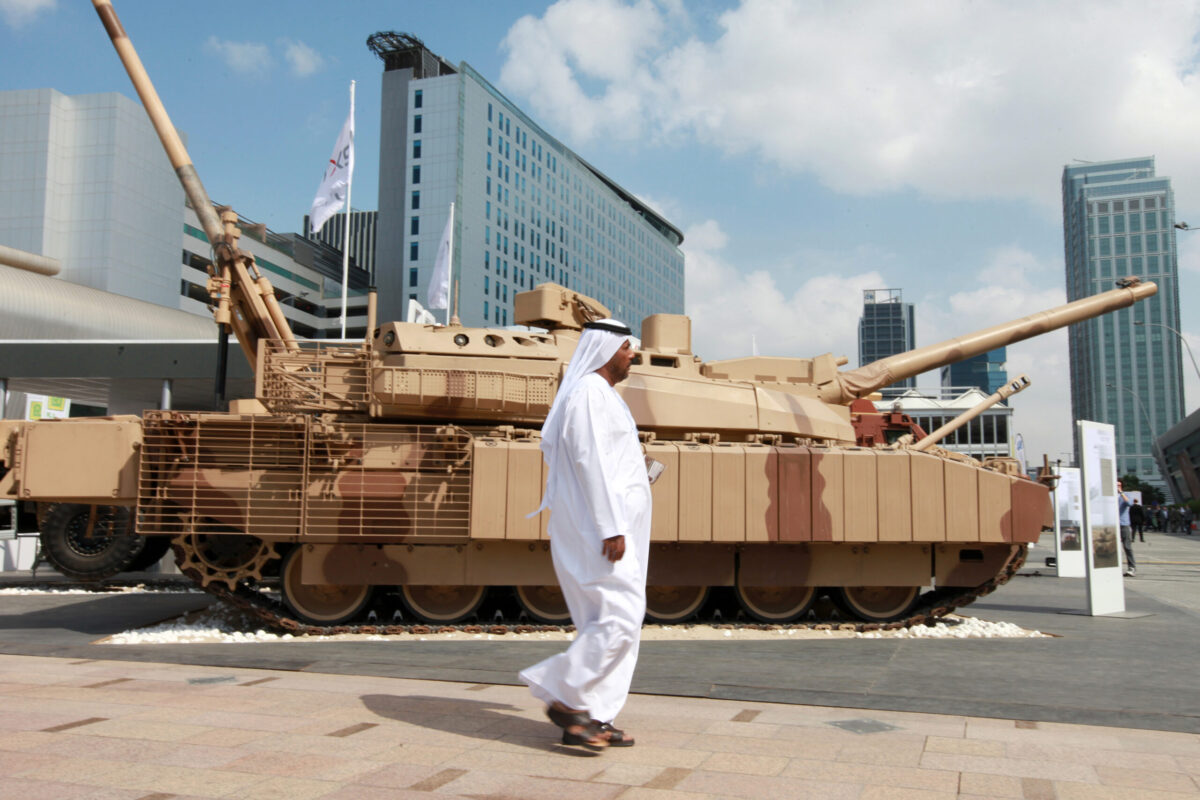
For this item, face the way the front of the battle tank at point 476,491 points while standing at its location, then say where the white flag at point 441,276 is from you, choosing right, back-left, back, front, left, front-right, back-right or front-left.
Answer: left

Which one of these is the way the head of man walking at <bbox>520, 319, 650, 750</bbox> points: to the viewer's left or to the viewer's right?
to the viewer's right

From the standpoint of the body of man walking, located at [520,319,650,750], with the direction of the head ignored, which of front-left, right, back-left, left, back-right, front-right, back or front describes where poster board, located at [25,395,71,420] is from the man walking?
back-left

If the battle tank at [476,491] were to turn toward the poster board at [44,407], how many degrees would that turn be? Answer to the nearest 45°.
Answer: approximately 135° to its left

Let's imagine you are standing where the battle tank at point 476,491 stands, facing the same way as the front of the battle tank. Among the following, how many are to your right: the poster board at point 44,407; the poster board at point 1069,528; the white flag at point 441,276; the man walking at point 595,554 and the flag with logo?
1

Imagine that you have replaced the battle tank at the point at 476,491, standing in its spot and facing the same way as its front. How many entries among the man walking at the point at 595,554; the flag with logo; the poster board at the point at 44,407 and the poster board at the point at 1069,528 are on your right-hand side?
1

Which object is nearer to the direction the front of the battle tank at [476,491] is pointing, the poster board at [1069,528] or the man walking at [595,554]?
the poster board

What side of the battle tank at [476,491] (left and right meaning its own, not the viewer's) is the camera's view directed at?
right

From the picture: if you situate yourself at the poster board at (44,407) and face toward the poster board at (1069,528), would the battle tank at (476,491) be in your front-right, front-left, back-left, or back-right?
front-right

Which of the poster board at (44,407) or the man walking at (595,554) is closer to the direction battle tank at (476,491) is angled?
the man walking

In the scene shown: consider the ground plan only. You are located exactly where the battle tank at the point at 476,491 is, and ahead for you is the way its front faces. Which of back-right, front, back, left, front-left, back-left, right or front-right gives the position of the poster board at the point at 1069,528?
front-left

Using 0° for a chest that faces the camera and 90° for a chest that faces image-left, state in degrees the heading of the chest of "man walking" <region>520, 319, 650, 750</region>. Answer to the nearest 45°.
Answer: approximately 270°

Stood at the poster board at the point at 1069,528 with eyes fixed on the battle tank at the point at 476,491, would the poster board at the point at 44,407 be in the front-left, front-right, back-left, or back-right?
front-right

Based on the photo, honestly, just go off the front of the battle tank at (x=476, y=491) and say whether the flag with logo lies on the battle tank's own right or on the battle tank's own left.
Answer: on the battle tank's own left
